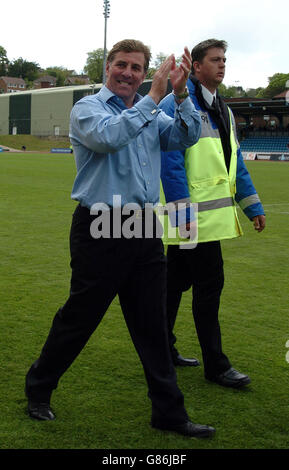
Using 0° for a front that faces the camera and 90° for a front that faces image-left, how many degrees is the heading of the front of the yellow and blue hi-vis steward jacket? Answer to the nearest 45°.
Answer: approximately 315°
